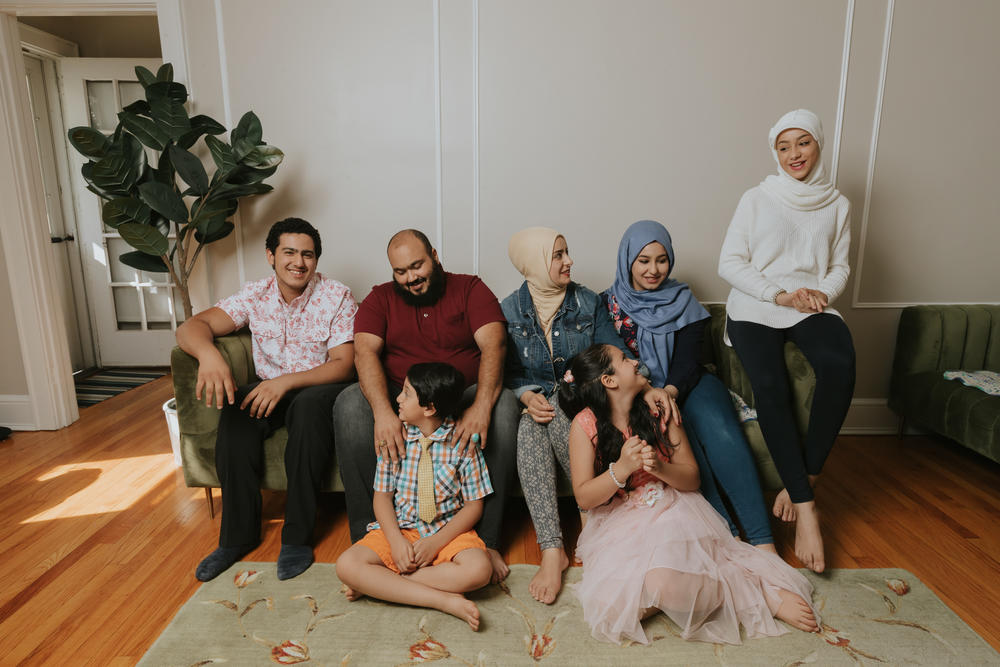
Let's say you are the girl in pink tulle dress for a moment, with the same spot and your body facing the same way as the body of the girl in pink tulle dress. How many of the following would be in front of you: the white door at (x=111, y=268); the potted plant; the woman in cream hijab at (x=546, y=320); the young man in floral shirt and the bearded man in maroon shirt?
0

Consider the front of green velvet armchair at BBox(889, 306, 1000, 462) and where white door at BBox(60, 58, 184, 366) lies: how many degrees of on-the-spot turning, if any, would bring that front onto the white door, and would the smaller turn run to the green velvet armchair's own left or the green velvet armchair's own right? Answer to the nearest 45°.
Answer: approximately 45° to the green velvet armchair's own right

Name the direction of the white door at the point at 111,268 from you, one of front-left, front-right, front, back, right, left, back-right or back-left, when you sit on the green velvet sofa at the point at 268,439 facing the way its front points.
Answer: back-right

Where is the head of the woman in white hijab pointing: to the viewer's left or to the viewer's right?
to the viewer's left

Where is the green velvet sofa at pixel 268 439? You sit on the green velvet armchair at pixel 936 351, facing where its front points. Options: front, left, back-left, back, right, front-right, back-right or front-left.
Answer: front

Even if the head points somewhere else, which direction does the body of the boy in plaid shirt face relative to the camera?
toward the camera

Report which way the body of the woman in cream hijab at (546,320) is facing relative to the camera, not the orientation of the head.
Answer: toward the camera

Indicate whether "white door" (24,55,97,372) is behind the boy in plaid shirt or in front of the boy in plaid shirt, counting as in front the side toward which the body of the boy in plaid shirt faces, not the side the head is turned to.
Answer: behind

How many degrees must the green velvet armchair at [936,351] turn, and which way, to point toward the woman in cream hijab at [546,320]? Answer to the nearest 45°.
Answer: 0° — it already faces them

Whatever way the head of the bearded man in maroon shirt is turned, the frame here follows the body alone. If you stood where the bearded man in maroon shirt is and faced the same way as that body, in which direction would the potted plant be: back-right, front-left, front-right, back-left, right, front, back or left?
back-right

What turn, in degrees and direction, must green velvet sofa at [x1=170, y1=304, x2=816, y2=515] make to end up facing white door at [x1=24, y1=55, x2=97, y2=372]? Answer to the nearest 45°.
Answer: approximately 135° to its right

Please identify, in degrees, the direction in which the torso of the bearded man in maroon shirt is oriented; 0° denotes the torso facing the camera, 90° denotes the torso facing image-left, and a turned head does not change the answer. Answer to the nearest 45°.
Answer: approximately 0°

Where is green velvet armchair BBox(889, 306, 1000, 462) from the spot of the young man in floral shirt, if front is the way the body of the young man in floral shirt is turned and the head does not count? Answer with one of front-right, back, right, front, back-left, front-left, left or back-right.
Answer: left
